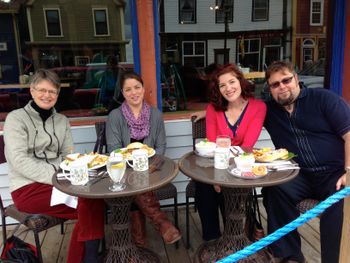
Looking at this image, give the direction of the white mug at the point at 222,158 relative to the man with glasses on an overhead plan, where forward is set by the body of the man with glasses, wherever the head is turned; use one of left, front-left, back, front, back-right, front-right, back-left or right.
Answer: front

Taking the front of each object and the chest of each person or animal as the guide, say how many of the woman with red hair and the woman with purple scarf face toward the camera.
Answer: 2

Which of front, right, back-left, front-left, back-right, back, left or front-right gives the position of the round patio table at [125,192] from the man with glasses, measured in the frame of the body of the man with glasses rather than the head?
front

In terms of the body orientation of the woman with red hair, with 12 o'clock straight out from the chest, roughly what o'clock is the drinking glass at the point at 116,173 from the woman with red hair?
The drinking glass is roughly at 1 o'clock from the woman with red hair.

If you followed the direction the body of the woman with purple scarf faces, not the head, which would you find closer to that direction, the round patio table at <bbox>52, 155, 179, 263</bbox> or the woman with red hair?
the round patio table

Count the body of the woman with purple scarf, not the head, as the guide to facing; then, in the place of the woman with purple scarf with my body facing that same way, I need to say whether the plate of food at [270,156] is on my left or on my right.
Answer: on my left

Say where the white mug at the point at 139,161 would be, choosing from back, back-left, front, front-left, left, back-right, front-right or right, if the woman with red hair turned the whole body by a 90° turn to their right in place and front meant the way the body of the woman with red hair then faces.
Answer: front-left

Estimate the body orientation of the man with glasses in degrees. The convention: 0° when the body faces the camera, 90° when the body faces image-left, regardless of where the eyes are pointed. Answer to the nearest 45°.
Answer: approximately 45°

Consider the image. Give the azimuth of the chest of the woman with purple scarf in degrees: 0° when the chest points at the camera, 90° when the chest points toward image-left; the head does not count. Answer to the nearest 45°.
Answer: approximately 0°

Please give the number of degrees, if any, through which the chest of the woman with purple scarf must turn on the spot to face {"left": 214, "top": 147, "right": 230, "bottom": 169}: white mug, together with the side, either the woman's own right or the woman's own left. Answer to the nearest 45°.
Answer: approximately 45° to the woman's own left

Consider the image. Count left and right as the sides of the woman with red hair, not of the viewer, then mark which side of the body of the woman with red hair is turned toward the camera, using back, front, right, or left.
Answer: front

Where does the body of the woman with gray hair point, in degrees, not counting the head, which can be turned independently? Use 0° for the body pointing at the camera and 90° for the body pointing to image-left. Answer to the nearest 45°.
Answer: approximately 315°

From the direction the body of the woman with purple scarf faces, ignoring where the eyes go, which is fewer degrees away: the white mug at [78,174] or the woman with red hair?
the white mug

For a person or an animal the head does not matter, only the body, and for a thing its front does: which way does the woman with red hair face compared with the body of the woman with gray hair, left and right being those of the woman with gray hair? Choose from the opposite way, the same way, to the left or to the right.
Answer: to the right
